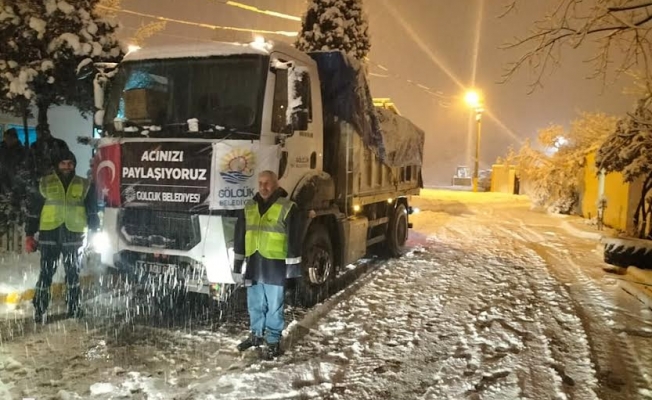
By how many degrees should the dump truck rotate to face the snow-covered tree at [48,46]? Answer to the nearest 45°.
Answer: approximately 90° to its right

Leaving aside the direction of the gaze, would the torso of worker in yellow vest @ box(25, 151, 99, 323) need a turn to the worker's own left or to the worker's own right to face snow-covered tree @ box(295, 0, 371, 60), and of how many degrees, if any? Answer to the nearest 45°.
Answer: approximately 135° to the worker's own left

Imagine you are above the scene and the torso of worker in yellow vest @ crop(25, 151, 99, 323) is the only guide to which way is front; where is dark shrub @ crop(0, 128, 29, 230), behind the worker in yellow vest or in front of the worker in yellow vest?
behind

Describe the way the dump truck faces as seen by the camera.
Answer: facing the viewer and to the left of the viewer

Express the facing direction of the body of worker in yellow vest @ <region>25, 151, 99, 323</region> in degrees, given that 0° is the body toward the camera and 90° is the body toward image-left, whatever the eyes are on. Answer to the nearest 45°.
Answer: approximately 0°

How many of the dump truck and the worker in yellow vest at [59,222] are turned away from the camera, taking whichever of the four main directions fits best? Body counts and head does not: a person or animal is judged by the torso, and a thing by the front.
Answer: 0

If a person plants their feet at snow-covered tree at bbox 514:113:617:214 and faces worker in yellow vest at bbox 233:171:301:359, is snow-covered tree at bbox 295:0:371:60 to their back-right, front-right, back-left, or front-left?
front-right

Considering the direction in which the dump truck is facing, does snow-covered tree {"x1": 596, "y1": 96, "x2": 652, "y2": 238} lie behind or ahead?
behind

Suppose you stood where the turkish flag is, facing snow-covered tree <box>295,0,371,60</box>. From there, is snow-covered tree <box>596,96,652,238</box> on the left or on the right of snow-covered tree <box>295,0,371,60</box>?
right
